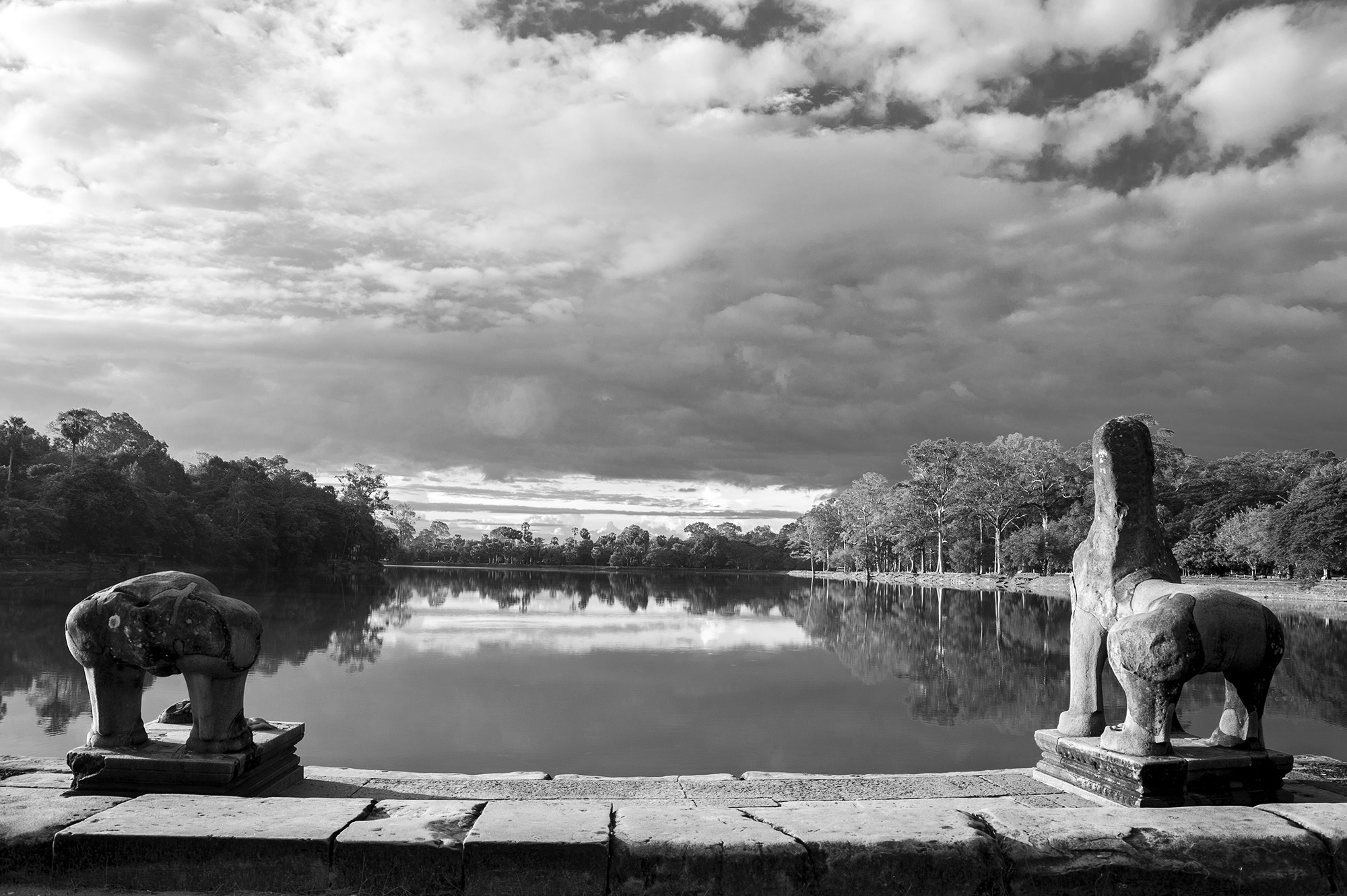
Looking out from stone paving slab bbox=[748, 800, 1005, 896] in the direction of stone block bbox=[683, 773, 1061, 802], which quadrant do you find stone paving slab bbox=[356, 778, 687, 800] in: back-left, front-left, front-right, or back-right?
front-left

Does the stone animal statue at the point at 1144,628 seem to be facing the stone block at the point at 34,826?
yes

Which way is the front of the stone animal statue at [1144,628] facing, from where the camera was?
facing the viewer and to the left of the viewer

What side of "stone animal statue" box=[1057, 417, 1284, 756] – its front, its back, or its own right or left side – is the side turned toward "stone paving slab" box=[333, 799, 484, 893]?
front

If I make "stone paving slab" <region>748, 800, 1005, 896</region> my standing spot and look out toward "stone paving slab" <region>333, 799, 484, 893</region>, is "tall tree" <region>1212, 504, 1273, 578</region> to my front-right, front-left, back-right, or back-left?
back-right

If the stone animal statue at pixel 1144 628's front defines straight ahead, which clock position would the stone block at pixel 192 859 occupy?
The stone block is roughly at 12 o'clock from the stone animal statue.

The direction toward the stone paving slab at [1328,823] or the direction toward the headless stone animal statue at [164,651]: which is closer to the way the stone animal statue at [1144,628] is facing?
the headless stone animal statue

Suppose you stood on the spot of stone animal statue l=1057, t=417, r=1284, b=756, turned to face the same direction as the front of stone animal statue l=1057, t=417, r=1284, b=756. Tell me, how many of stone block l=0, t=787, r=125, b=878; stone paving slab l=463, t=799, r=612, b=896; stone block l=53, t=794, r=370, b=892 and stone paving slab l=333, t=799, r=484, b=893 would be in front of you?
4
